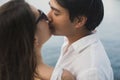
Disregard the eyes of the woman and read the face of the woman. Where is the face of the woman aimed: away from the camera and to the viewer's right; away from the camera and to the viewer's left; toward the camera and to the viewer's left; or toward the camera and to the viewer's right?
away from the camera and to the viewer's right

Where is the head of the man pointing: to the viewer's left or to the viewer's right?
to the viewer's left

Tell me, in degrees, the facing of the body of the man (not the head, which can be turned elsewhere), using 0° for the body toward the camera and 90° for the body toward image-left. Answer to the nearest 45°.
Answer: approximately 90°
